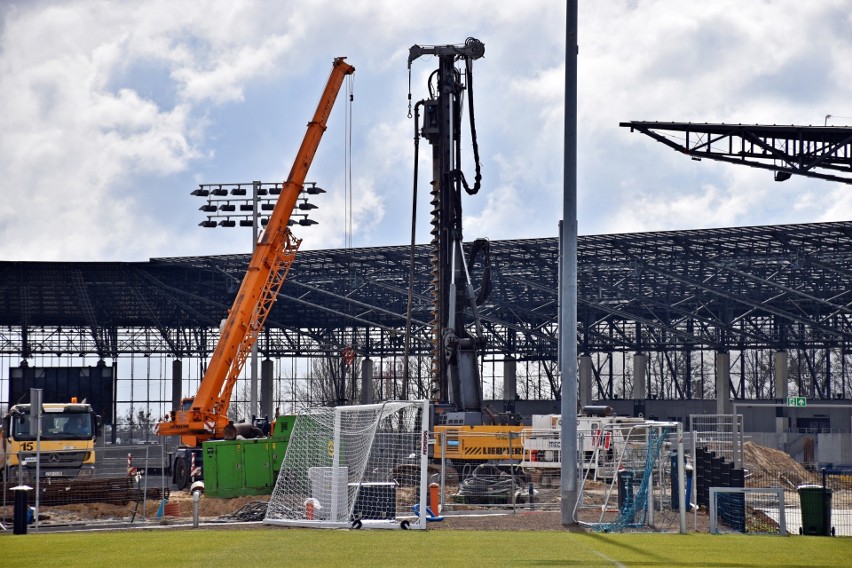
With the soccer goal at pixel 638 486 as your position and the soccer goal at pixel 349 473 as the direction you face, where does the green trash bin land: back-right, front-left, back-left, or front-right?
back-left

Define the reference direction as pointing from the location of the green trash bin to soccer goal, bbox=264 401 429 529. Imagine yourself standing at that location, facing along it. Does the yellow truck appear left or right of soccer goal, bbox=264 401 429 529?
right

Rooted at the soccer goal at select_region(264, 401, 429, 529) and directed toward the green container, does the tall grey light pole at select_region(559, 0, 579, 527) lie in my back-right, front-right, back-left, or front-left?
back-right

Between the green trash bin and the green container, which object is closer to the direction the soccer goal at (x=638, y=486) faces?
the green trash bin

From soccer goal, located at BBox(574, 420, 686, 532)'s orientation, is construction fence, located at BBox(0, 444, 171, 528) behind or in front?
behind
